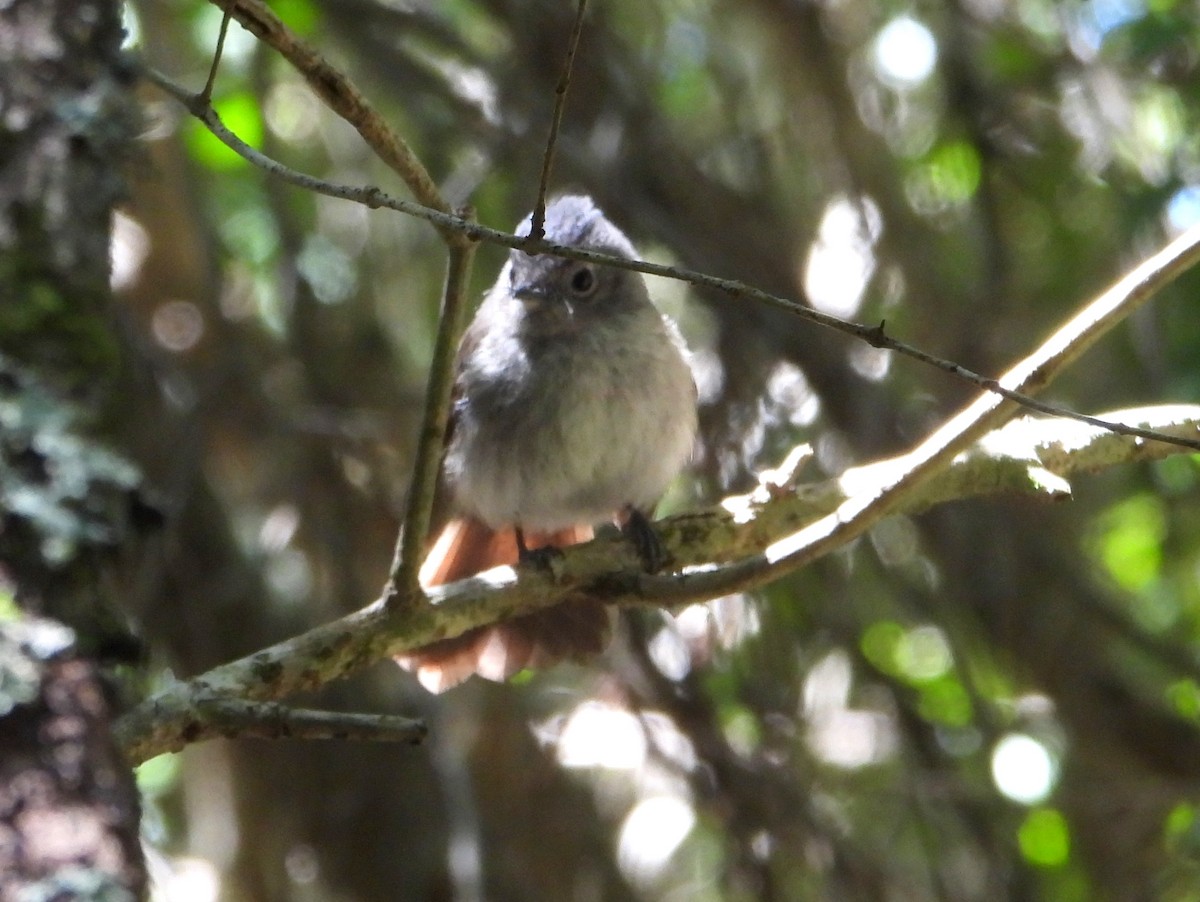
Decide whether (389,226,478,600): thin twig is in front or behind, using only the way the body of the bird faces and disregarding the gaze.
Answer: in front

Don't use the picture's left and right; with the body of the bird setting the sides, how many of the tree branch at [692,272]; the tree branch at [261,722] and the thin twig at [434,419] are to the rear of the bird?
0

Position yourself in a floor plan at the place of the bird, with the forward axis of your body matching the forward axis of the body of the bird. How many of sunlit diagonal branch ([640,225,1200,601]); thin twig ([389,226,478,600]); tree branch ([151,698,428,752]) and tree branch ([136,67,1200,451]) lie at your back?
0

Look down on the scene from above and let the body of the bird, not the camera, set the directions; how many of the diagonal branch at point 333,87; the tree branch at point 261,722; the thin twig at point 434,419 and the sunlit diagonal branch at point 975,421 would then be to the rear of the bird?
0

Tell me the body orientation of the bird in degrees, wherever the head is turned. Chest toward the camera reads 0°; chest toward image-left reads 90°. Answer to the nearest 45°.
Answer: approximately 0°
